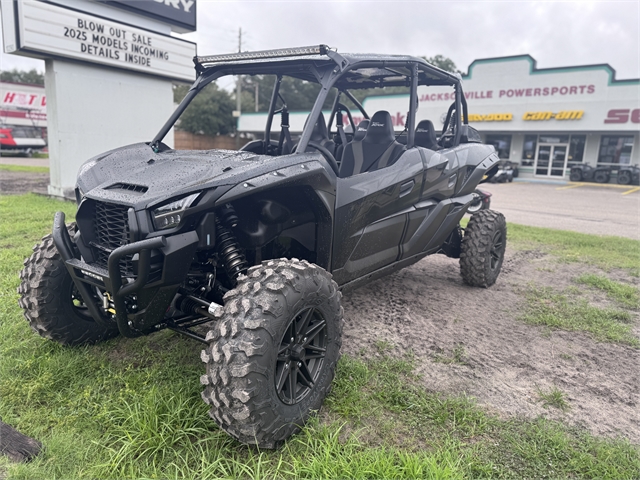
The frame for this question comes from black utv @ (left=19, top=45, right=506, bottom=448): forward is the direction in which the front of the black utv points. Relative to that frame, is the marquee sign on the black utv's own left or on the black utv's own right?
on the black utv's own right

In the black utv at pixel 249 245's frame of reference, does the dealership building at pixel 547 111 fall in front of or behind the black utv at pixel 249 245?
behind

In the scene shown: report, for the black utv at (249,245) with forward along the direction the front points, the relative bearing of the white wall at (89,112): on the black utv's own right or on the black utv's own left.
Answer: on the black utv's own right

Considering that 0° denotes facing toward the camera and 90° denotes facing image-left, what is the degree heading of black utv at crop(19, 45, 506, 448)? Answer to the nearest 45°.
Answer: approximately 45°

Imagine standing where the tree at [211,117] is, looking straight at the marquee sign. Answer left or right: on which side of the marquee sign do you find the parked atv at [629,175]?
left

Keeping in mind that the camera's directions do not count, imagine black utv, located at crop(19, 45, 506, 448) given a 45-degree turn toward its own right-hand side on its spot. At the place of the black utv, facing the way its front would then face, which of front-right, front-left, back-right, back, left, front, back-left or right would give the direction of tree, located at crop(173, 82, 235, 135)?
right

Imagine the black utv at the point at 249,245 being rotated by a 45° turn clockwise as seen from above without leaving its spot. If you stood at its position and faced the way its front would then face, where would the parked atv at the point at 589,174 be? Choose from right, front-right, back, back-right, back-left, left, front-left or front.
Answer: back-right

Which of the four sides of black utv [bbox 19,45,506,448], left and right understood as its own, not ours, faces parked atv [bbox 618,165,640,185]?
back
